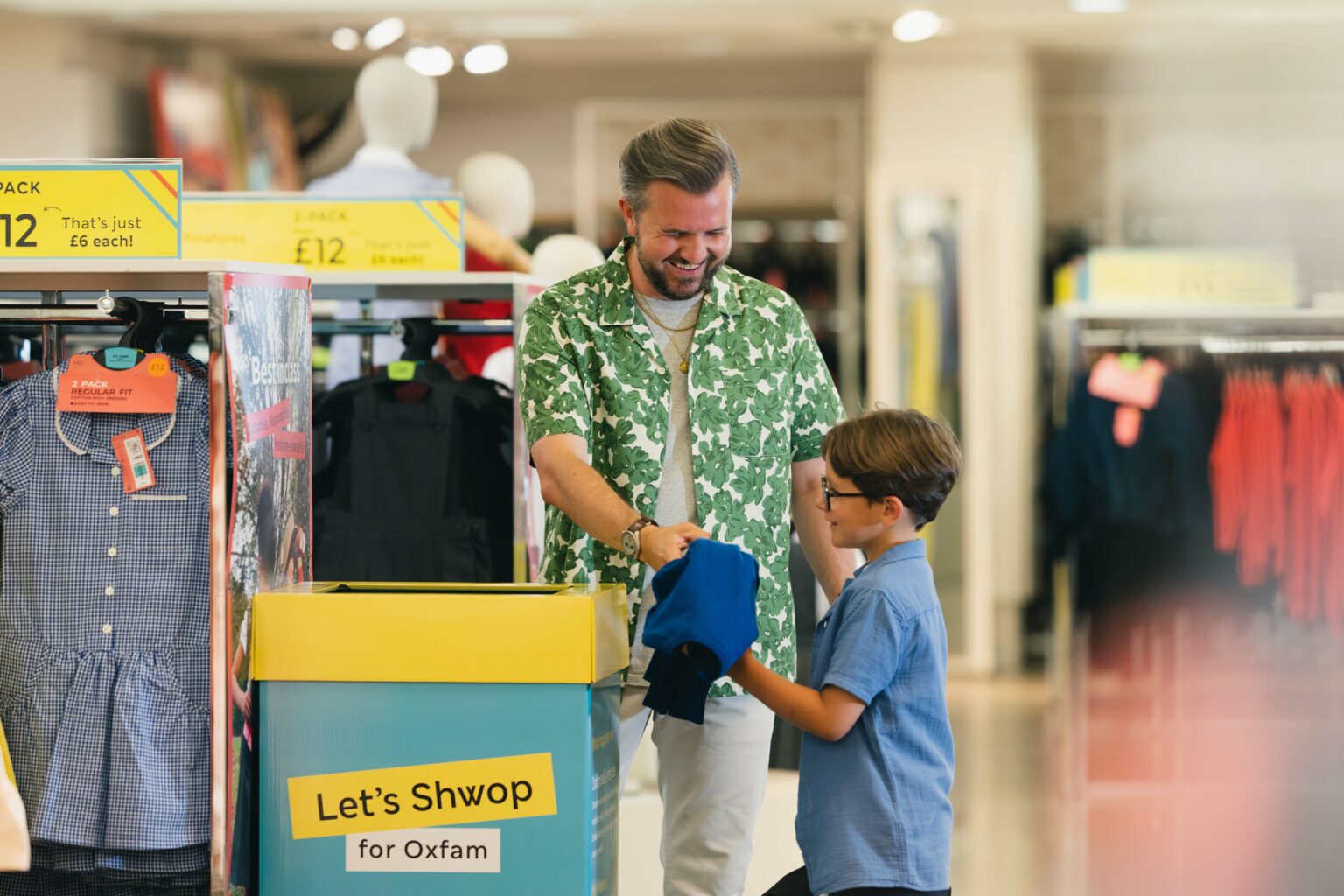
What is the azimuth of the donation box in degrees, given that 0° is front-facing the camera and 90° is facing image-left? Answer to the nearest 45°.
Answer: approximately 0°

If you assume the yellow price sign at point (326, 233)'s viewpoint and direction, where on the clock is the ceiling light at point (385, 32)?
The ceiling light is roughly at 6 o'clock from the yellow price sign.

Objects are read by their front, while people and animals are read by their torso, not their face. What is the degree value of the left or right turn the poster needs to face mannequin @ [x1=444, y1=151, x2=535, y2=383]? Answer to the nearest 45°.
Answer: approximately 135° to its left

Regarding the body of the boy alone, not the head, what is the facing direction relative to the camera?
to the viewer's left

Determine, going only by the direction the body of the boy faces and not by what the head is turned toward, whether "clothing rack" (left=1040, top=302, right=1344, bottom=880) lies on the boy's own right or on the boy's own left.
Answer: on the boy's own right

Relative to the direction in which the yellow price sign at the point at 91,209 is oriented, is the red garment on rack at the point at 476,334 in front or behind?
behind
